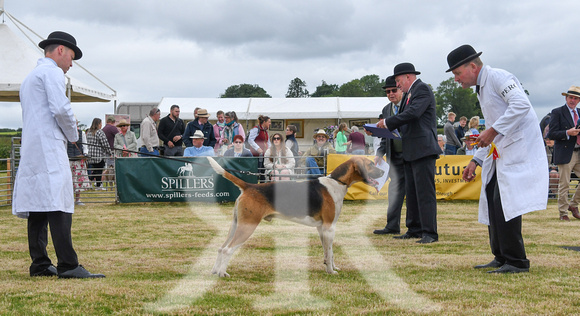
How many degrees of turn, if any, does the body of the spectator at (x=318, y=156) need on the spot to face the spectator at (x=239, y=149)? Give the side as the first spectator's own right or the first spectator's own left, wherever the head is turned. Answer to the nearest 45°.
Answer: approximately 90° to the first spectator's own right

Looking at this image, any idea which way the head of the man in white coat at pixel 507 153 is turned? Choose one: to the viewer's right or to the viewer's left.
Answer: to the viewer's left

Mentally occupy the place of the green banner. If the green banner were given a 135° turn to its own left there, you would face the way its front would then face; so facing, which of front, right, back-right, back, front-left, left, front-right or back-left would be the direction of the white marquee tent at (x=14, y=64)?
left

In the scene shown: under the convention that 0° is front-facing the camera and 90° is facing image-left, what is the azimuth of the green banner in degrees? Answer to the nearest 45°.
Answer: approximately 0°

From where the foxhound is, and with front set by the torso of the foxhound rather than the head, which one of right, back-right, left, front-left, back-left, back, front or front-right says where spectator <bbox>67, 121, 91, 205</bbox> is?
back-left

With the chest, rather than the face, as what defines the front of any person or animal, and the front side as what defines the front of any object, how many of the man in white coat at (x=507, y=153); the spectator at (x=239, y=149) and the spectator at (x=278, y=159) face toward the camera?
2

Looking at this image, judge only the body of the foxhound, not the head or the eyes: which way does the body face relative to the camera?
to the viewer's right

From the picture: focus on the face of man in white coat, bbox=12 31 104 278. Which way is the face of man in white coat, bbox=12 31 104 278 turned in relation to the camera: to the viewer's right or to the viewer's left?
to the viewer's right

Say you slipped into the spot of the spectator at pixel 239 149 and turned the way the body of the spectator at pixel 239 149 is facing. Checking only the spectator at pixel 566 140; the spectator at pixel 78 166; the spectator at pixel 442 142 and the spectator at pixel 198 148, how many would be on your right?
2

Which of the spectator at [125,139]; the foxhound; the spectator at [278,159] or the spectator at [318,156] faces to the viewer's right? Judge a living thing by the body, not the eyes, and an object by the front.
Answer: the foxhound

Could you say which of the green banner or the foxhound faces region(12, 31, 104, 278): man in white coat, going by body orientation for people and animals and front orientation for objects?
the green banner

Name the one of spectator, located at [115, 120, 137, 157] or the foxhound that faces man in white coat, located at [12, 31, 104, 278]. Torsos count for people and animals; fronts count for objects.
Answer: the spectator

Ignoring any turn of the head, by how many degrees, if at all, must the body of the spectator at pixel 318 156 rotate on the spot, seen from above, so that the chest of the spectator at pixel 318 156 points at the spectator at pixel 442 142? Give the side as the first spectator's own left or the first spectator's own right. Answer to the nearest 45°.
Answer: approximately 135° to the first spectator's own left
